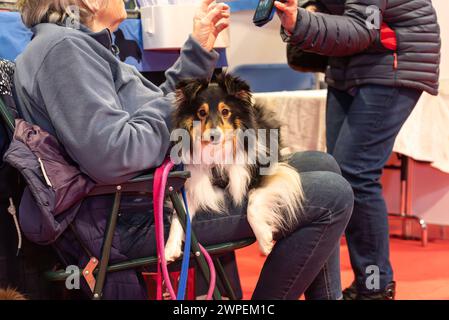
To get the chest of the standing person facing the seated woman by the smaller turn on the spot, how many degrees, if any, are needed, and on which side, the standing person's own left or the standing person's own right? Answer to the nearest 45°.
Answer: approximately 45° to the standing person's own left

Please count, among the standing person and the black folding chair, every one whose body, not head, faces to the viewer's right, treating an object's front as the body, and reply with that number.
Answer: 1

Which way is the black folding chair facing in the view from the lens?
facing to the right of the viewer

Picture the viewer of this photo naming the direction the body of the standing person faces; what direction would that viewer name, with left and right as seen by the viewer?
facing to the left of the viewer

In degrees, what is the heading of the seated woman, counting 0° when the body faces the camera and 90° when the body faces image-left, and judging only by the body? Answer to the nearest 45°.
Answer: approximately 270°

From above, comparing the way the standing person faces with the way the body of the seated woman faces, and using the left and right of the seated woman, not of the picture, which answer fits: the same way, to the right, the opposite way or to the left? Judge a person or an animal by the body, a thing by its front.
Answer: the opposite way

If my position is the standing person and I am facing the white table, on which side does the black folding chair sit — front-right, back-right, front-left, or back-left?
back-left
